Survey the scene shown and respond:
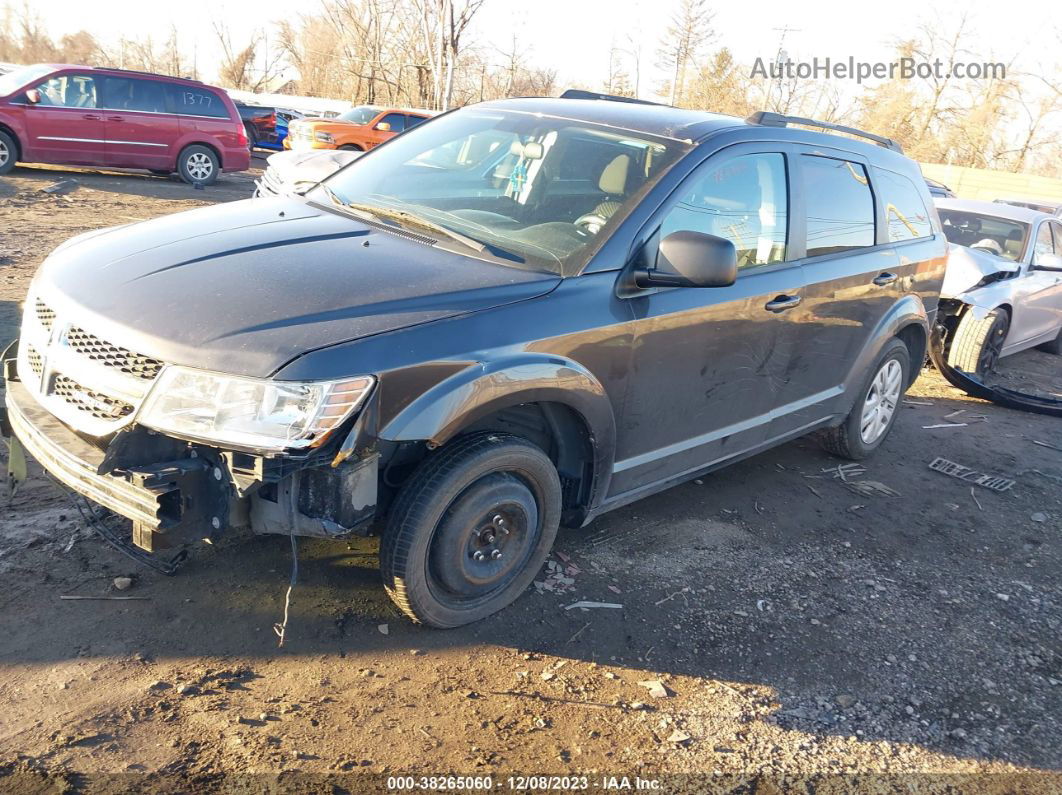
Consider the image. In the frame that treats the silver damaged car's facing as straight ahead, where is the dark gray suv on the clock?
The dark gray suv is roughly at 11 o'clock from the silver damaged car.

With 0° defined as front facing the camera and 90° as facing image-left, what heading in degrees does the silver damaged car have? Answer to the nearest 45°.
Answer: approximately 45°

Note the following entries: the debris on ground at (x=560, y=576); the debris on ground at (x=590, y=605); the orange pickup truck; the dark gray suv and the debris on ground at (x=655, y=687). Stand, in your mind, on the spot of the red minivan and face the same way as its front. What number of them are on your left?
4

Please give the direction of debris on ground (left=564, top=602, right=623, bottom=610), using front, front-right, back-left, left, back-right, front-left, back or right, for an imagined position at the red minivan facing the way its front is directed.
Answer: left

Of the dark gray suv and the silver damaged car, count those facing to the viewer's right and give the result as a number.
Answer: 0

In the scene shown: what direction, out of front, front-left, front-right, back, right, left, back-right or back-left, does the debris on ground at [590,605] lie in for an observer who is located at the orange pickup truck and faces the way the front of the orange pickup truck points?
front-left

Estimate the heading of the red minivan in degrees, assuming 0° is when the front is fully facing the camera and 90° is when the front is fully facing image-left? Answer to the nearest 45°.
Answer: approximately 90°

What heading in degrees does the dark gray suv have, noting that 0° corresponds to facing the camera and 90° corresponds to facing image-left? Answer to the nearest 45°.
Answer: approximately 45°

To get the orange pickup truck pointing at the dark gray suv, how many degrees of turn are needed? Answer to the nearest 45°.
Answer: approximately 45° to its left

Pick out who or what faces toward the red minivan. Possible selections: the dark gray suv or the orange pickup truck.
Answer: the orange pickup truck

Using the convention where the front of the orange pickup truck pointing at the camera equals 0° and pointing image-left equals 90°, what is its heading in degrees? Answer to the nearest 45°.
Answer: approximately 45°

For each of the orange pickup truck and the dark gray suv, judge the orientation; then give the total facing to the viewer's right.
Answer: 0
